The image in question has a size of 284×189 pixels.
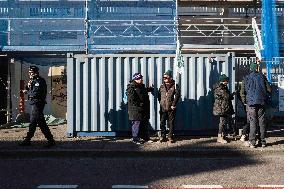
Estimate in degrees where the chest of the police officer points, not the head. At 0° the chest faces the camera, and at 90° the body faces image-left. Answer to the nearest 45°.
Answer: approximately 90°

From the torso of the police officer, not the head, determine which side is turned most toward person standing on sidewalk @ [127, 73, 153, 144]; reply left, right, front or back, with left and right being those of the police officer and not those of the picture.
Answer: back

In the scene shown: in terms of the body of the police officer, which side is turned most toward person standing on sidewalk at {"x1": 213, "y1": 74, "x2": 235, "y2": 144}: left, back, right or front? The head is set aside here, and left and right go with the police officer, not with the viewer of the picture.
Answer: back

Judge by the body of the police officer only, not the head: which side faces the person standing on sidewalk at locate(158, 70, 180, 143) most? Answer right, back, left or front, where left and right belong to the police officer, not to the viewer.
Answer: back

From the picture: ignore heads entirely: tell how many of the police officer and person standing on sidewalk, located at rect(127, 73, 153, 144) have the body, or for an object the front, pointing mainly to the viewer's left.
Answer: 1

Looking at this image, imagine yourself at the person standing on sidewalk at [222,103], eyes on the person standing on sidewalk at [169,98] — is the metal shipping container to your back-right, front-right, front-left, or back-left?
front-right

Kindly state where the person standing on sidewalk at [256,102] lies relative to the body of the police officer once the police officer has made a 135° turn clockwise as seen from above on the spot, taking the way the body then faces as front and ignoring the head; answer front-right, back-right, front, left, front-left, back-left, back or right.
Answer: front-right

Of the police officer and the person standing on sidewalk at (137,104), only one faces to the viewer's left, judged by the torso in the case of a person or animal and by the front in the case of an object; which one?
the police officer

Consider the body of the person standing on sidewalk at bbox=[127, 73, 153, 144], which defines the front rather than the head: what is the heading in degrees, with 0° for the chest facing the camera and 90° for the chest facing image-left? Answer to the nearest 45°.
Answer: approximately 315°
